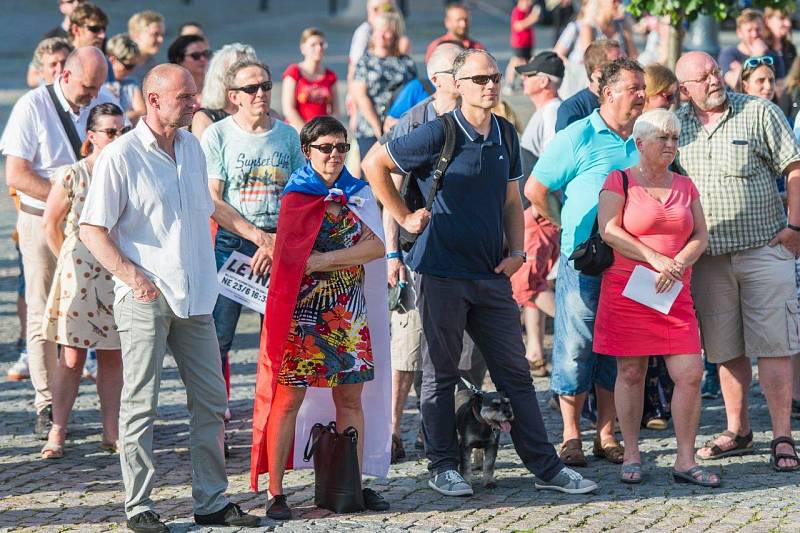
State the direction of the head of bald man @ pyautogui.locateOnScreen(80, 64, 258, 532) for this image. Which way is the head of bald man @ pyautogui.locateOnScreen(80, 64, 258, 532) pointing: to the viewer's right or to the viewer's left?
to the viewer's right

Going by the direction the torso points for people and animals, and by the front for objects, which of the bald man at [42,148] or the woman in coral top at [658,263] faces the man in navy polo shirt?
the bald man

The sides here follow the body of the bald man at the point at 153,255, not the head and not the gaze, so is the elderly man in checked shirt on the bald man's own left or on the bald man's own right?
on the bald man's own left

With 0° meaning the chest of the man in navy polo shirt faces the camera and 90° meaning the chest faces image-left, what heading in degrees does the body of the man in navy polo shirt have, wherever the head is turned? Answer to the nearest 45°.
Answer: approximately 315°

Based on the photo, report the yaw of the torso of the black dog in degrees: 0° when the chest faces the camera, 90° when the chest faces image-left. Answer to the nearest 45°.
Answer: approximately 315°

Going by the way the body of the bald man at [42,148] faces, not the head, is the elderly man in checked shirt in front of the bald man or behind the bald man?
in front

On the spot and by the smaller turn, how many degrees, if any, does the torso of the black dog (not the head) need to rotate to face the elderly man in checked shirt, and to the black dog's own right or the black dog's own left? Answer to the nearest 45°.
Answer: approximately 45° to the black dog's own left

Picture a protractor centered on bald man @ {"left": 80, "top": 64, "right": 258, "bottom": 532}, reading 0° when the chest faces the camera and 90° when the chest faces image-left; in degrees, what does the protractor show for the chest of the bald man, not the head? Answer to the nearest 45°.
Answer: approximately 315°

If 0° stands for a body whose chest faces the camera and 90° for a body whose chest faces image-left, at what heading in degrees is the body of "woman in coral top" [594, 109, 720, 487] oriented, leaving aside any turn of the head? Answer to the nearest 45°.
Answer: approximately 315°
